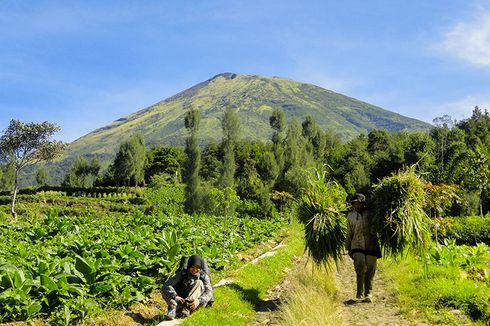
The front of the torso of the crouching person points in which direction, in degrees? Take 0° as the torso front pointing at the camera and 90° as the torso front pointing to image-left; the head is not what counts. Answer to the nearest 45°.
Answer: approximately 0°

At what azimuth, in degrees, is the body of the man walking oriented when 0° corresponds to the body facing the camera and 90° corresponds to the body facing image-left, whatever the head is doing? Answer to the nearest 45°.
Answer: approximately 0°

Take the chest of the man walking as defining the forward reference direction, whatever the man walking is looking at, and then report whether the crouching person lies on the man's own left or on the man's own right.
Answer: on the man's own right

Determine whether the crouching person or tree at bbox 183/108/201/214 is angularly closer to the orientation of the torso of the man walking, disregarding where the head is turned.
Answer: the crouching person

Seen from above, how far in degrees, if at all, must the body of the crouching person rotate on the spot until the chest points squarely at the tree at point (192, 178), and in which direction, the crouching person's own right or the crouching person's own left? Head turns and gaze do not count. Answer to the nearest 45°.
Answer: approximately 180°

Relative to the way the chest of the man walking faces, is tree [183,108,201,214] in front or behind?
behind

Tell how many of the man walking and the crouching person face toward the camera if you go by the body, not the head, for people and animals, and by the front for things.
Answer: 2

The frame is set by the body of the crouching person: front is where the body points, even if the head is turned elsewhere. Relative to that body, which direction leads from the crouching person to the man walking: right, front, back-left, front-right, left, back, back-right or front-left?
left
